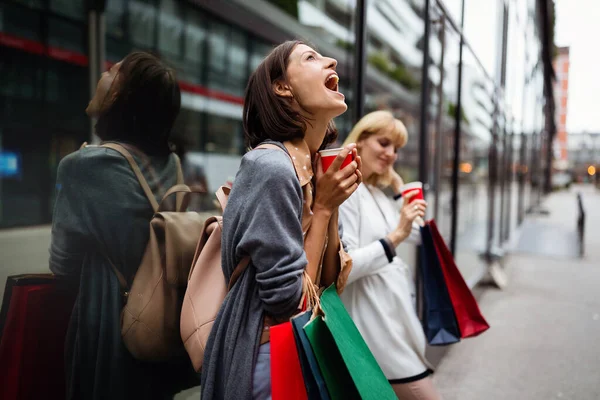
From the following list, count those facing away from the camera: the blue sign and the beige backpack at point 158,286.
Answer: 0

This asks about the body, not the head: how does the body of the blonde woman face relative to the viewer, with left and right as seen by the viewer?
facing the viewer and to the right of the viewer

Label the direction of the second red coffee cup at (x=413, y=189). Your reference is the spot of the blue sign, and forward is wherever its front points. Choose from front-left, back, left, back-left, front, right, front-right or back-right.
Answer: left

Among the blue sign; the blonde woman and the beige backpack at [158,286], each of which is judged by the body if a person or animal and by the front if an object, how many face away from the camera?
0

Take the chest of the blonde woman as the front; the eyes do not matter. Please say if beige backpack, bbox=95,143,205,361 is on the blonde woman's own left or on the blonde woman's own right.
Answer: on the blonde woman's own right

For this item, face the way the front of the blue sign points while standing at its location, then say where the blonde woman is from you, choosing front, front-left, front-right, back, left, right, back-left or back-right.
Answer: left

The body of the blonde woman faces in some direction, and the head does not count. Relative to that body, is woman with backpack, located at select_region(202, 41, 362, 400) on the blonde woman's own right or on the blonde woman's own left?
on the blonde woman's own right

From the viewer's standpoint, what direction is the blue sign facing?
toward the camera
